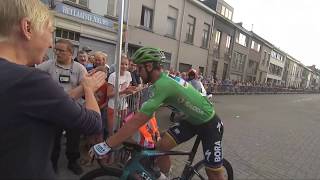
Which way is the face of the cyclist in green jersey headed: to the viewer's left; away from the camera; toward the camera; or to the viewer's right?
to the viewer's left

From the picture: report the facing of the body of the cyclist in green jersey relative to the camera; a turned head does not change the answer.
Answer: to the viewer's left

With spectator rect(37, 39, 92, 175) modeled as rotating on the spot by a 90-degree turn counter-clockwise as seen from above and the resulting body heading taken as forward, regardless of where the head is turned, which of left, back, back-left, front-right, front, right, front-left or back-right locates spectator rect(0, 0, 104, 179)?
right

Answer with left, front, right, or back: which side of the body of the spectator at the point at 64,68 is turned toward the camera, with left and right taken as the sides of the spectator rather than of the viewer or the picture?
front

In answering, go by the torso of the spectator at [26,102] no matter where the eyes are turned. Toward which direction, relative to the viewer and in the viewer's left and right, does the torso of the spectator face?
facing away from the viewer and to the right of the viewer

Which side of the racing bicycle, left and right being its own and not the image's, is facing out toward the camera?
left

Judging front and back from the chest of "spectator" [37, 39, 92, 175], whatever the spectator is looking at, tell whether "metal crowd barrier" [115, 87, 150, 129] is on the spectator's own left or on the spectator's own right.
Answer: on the spectator's own left

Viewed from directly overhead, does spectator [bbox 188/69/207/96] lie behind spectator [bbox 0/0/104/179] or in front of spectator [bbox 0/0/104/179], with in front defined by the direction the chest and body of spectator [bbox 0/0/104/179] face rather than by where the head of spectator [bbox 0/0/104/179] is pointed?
in front

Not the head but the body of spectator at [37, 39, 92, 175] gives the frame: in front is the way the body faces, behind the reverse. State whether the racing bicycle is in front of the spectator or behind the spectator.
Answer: in front
